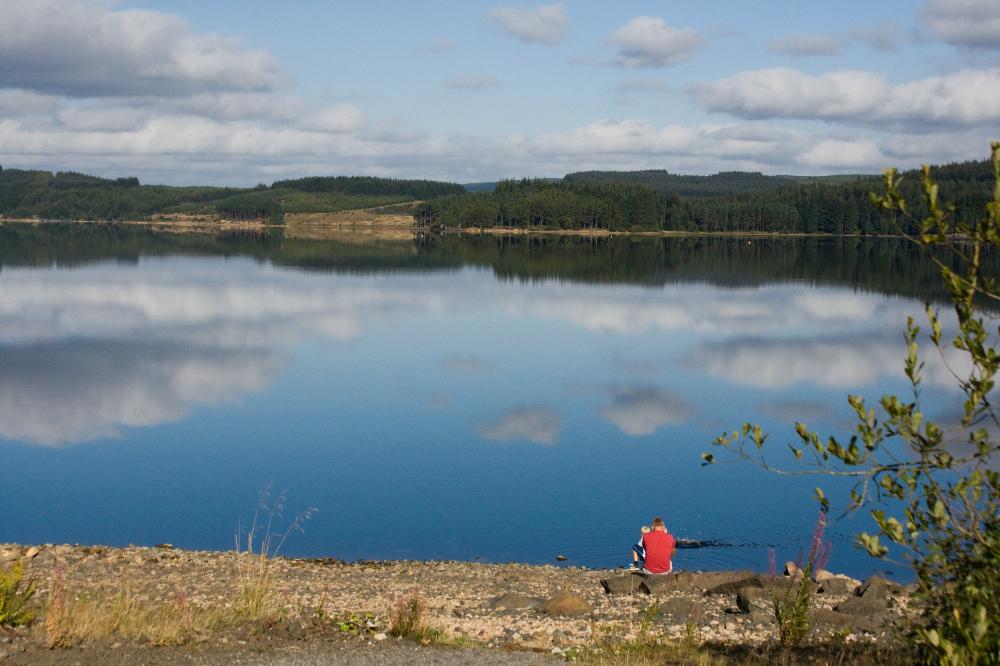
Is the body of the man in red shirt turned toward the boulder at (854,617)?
no

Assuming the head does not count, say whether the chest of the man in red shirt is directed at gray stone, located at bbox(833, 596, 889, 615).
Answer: no

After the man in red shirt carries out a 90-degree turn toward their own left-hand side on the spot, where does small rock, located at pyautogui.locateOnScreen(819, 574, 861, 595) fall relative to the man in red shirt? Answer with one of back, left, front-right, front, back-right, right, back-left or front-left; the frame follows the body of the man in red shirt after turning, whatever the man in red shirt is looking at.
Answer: back

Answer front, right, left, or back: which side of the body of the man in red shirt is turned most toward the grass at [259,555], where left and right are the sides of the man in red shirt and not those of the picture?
left

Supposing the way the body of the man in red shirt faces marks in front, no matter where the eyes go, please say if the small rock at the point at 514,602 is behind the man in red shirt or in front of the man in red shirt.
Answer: behind

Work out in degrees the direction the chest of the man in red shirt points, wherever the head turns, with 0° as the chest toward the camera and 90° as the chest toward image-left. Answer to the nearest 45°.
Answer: approximately 180°

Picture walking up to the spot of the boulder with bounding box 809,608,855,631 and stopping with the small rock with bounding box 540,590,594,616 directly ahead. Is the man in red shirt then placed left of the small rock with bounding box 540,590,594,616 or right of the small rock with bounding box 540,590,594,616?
right

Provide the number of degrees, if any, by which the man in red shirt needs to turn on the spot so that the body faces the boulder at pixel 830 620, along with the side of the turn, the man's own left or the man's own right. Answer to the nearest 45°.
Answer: approximately 135° to the man's own right

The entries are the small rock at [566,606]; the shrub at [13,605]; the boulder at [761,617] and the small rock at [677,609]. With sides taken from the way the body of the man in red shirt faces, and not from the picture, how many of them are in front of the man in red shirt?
0

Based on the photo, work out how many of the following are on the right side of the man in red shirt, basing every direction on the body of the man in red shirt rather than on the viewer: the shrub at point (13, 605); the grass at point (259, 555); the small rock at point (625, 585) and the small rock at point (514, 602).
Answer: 0

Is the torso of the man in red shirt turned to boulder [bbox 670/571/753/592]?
no

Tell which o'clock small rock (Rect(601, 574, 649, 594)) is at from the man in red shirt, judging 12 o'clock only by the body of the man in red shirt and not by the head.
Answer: The small rock is roughly at 7 o'clock from the man in red shirt.

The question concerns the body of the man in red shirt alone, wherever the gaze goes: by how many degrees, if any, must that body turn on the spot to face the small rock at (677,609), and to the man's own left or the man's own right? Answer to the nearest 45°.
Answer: approximately 180°

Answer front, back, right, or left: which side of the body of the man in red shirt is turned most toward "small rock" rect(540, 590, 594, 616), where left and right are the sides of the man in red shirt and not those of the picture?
back

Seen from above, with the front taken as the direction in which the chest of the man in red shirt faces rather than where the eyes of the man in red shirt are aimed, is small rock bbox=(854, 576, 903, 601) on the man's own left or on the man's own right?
on the man's own right
